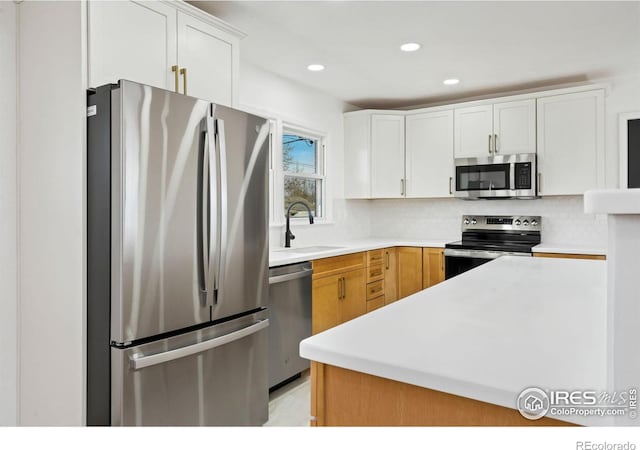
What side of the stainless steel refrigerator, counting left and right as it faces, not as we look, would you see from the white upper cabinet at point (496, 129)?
left

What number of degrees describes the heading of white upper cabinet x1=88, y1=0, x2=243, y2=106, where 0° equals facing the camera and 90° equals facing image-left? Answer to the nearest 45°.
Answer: approximately 315°

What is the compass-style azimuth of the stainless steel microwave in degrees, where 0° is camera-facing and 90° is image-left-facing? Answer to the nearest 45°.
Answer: approximately 0°

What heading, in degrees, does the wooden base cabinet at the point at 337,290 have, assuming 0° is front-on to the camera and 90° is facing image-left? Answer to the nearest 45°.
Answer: approximately 315°

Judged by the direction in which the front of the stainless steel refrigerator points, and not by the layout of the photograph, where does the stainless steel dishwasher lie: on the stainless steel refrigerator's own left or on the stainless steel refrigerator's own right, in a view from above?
on the stainless steel refrigerator's own left

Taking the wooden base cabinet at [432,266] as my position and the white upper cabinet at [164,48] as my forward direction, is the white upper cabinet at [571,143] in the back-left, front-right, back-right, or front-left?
back-left

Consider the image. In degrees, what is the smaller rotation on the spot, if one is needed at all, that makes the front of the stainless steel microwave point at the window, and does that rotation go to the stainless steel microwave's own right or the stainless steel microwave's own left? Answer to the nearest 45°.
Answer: approximately 90° to the stainless steel microwave's own right

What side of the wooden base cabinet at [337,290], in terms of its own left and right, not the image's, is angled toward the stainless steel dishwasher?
right

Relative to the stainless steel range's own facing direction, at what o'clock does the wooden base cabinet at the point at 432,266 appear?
The wooden base cabinet is roughly at 2 o'clock from the stainless steel range.

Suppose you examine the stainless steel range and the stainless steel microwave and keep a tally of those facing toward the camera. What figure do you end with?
2

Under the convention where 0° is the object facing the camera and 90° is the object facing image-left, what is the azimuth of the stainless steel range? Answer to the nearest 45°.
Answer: approximately 0°

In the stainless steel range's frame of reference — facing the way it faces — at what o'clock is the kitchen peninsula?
The kitchen peninsula is roughly at 12 o'clock from the stainless steel range.

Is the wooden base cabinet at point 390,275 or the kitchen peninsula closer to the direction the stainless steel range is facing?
the kitchen peninsula

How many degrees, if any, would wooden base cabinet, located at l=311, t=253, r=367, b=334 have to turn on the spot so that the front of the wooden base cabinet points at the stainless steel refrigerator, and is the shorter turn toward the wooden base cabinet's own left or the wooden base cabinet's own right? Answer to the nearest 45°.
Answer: approximately 90° to the wooden base cabinet's own right
